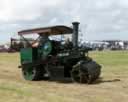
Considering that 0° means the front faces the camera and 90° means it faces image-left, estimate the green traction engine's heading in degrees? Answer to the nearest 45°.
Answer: approximately 315°
